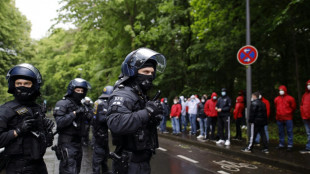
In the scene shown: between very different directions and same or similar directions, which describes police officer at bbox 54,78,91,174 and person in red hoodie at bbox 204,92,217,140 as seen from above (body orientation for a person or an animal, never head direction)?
same or similar directions

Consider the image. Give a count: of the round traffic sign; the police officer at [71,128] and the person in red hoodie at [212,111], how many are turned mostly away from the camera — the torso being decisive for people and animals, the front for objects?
0

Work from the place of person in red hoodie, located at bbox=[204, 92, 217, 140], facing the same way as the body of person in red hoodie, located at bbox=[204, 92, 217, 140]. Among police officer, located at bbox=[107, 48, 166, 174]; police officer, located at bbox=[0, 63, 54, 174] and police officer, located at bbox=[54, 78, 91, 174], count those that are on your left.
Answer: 0

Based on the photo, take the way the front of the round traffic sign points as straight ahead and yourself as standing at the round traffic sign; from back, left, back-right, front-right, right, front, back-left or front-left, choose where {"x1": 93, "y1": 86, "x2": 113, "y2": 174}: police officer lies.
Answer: front-right

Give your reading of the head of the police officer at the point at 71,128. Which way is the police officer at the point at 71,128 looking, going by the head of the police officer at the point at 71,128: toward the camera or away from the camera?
toward the camera

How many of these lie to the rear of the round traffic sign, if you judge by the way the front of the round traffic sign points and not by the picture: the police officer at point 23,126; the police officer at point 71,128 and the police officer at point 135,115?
0

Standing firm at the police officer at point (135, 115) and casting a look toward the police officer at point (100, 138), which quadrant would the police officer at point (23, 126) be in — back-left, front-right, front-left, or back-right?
front-left

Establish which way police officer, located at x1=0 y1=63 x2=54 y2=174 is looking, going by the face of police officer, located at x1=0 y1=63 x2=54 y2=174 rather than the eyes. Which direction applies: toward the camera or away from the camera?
toward the camera

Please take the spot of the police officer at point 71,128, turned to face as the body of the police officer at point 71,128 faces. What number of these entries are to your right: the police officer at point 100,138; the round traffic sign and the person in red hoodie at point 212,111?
0

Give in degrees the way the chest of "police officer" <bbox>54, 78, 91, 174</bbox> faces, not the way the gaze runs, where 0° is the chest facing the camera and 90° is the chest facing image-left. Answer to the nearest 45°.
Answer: approximately 315°

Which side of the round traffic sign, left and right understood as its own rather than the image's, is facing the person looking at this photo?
front

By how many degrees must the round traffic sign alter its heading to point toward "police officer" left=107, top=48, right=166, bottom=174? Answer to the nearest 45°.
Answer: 0° — it already faces them

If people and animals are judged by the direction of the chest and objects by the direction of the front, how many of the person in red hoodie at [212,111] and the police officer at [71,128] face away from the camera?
0
